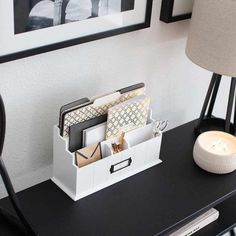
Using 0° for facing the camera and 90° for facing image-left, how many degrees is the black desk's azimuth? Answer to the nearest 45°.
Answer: approximately 315°

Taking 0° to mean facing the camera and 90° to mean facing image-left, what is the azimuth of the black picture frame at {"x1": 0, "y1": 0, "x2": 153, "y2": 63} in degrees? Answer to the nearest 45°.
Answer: approximately 315°
